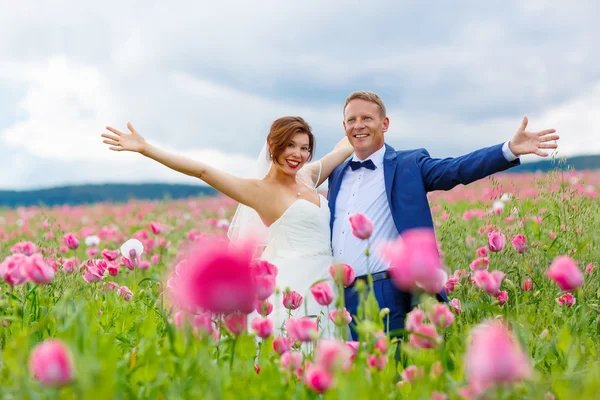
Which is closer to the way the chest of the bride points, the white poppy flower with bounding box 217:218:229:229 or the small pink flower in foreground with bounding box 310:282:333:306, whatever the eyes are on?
the small pink flower in foreground

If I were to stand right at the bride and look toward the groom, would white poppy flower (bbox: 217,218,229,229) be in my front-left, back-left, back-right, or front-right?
back-left

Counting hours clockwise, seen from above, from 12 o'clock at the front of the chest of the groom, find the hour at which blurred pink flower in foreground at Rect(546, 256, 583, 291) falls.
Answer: The blurred pink flower in foreground is roughly at 10 o'clock from the groom.

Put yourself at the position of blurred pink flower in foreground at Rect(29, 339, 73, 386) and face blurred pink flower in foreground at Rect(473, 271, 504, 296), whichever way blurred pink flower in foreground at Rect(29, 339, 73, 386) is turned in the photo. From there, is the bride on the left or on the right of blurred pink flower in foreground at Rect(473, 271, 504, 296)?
left

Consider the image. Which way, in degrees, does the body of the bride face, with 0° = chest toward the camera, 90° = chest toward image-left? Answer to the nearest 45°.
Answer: approximately 315°

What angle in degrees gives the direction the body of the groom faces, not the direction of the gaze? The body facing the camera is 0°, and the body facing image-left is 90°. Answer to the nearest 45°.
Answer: approximately 45°

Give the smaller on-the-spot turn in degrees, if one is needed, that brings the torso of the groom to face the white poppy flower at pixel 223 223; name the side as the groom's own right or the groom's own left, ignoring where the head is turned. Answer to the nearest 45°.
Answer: approximately 90° to the groom's own right

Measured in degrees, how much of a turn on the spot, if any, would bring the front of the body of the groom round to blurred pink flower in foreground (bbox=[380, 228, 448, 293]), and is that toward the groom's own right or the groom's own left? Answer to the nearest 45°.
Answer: approximately 45° to the groom's own left

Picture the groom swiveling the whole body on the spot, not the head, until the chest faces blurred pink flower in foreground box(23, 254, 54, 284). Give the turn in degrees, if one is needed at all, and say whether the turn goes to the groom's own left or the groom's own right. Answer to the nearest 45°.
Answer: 0° — they already face it

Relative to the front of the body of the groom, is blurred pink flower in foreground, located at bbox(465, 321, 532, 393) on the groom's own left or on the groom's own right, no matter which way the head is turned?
on the groom's own left

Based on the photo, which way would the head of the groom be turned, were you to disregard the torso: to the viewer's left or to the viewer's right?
to the viewer's left
